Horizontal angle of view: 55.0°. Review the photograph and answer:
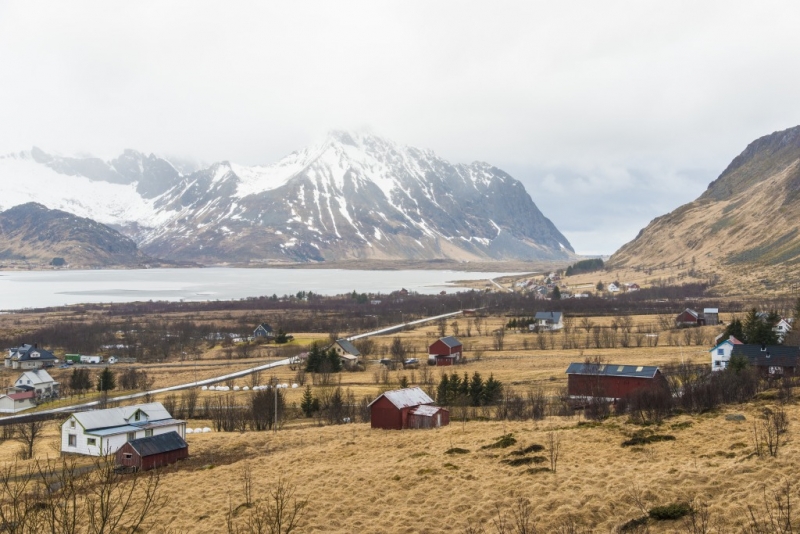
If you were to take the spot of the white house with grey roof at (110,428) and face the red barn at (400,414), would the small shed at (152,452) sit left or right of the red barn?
right

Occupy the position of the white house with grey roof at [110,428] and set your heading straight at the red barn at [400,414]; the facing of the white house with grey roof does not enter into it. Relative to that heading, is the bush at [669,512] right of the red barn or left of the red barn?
right

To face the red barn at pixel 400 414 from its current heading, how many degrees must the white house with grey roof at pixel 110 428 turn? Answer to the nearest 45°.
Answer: approximately 45° to its left

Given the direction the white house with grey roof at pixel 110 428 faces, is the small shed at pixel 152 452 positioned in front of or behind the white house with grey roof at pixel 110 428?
in front
